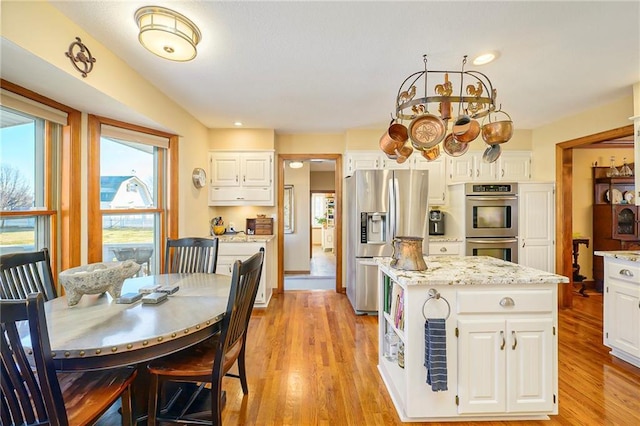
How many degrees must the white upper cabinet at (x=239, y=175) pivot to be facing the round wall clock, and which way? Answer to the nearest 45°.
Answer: approximately 90° to its right

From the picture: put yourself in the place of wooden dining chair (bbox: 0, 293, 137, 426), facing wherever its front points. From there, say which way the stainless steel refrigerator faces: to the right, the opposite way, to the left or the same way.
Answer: the opposite way

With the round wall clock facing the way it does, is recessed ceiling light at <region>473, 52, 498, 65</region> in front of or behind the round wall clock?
in front

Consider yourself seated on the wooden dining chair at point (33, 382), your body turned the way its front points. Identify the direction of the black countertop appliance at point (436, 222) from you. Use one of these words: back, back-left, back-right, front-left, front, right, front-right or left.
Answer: front-right

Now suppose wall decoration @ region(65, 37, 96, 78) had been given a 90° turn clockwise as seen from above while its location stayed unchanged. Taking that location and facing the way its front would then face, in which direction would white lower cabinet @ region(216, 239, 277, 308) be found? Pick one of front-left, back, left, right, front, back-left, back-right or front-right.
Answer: back

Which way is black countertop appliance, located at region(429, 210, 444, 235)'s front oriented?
toward the camera

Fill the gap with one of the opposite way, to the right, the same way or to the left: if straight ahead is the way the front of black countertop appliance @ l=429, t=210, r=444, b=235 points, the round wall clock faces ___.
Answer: to the left

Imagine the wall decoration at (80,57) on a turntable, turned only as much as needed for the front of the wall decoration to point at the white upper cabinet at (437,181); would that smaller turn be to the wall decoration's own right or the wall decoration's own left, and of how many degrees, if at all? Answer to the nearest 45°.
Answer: approximately 45° to the wall decoration's own left

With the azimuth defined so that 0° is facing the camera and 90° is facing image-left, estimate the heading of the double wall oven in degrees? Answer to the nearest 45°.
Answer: approximately 0°

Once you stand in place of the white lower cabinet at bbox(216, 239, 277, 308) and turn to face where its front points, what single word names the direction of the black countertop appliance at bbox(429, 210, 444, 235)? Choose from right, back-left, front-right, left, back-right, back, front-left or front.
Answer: left

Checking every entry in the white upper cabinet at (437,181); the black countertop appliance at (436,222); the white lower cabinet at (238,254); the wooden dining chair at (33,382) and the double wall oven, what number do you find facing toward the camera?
4

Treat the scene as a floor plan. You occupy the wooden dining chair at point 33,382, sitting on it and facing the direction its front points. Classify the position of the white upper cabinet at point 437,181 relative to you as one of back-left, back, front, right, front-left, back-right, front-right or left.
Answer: front-right

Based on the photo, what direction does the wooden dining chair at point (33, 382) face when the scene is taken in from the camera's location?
facing away from the viewer and to the right of the viewer

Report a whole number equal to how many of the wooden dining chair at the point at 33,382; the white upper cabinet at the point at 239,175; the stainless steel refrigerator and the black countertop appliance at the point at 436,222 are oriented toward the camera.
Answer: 3

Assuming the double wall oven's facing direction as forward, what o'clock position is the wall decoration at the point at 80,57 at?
The wall decoration is roughly at 1 o'clock from the double wall oven.

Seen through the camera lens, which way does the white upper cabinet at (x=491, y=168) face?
facing the viewer

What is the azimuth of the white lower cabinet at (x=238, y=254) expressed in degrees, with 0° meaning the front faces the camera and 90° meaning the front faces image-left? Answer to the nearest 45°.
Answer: approximately 0°

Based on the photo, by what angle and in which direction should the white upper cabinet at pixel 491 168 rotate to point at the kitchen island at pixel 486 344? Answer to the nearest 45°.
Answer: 0° — it already faces it

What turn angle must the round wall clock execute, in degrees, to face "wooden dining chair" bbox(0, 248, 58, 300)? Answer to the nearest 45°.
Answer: approximately 90° to its right

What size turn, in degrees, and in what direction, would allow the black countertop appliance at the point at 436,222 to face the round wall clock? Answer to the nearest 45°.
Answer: approximately 45° to its right

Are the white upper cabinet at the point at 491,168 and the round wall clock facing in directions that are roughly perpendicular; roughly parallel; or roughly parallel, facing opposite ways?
roughly perpendicular
